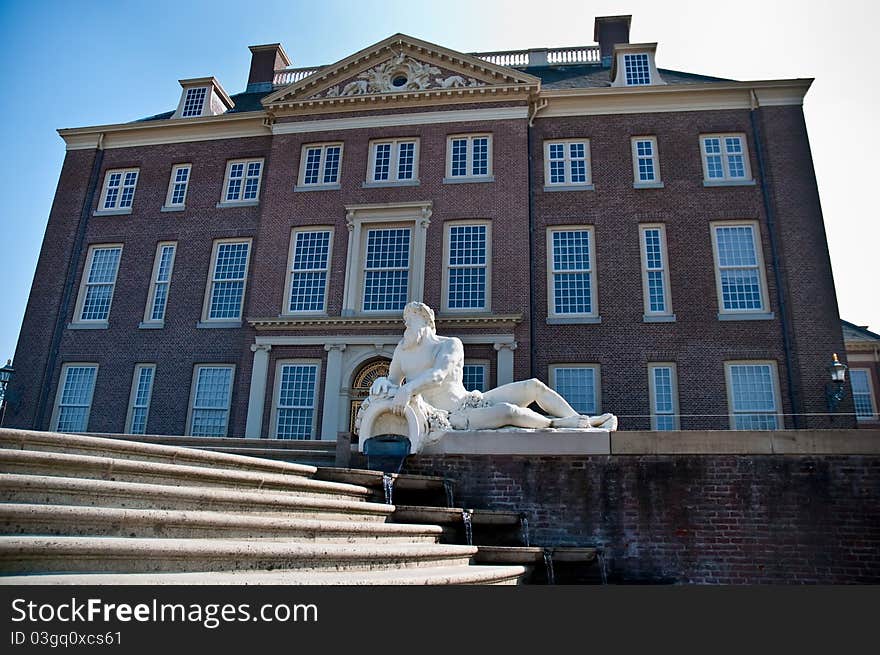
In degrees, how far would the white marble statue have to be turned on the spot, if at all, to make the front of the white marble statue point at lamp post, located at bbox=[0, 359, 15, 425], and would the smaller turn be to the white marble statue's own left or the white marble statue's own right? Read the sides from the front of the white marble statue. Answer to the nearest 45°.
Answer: approximately 90° to the white marble statue's own right

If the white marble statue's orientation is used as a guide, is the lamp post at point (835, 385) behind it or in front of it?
behind

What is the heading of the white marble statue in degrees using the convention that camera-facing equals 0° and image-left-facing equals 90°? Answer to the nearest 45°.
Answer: approximately 45°

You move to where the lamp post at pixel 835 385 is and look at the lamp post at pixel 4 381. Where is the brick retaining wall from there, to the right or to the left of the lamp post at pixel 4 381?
left
